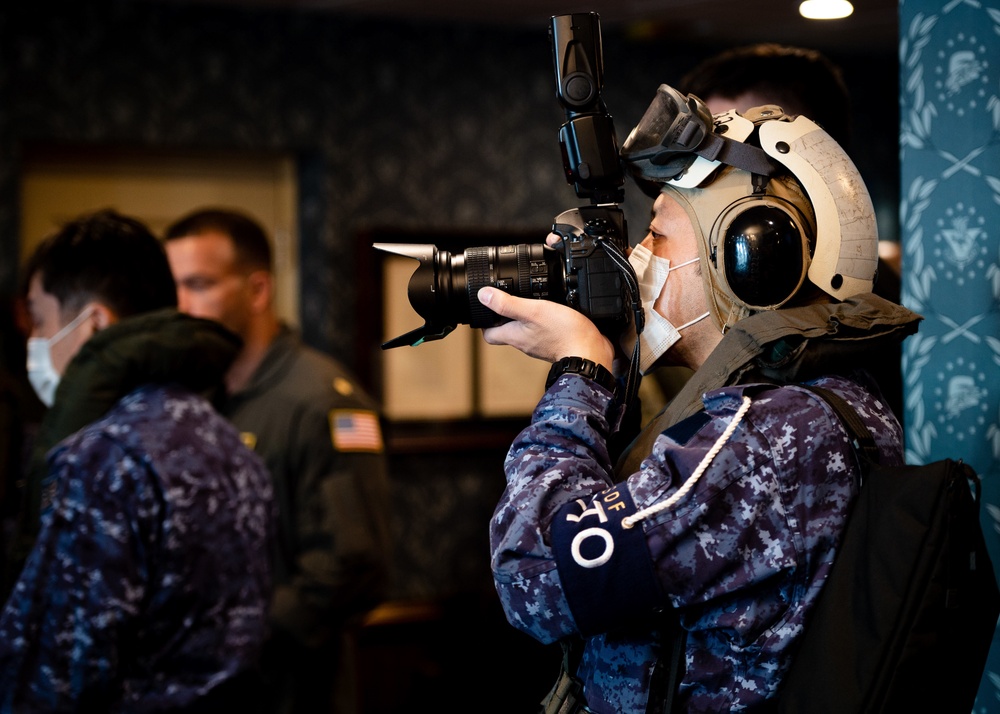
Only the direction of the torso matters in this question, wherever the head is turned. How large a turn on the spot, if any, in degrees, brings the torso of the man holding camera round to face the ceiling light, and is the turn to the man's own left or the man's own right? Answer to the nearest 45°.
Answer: approximately 90° to the man's own right

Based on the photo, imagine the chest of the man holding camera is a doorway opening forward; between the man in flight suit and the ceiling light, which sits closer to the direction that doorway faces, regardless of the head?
the man in flight suit

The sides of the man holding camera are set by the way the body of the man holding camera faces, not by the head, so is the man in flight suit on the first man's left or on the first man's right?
on the first man's right

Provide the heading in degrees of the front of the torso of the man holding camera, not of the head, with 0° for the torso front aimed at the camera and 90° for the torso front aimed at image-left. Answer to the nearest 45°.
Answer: approximately 90°

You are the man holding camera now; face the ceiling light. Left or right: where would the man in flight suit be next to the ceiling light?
left

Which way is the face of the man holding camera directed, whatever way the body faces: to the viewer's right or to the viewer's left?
to the viewer's left
